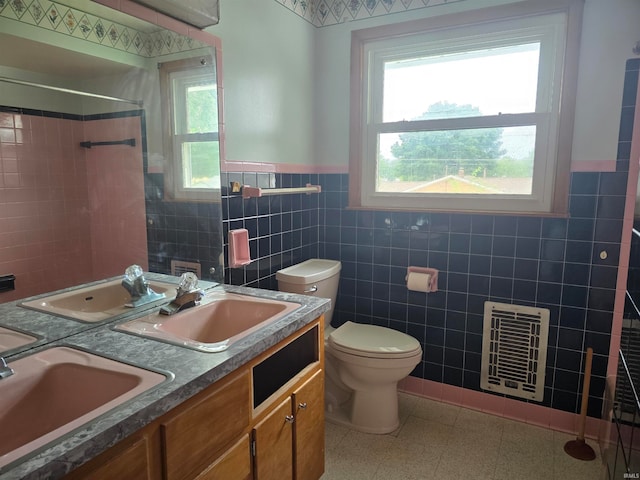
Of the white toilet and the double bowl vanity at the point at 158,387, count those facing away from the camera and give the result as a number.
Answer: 0

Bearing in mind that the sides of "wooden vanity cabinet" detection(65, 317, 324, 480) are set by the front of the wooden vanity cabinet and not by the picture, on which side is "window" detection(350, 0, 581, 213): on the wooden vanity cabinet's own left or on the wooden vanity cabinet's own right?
on the wooden vanity cabinet's own left

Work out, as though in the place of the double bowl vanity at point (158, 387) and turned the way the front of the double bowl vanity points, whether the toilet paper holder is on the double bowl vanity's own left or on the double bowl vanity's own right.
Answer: on the double bowl vanity's own left

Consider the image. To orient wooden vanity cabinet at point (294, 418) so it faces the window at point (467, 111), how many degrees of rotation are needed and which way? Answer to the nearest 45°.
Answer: approximately 90° to its left

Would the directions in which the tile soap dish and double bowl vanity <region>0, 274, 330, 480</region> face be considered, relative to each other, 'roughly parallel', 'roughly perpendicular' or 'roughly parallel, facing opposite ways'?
roughly parallel

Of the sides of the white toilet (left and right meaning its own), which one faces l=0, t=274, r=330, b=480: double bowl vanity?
right

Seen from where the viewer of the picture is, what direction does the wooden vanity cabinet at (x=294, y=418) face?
facing the viewer and to the right of the viewer

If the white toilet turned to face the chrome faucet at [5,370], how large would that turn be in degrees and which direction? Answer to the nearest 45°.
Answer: approximately 90° to its right

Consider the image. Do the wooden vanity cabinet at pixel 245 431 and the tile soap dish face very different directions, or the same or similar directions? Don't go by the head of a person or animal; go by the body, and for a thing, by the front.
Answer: same or similar directions

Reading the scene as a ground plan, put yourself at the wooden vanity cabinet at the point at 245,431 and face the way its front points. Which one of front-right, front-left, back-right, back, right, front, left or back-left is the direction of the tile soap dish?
back-left

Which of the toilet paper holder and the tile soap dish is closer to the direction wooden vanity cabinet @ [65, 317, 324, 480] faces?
the toilet paper holder

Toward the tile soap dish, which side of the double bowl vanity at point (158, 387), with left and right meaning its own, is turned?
left
